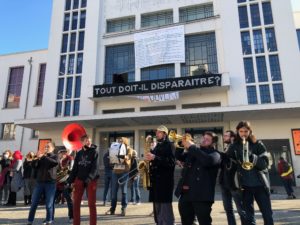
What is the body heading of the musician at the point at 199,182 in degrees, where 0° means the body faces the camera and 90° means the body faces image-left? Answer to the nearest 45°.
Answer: approximately 45°

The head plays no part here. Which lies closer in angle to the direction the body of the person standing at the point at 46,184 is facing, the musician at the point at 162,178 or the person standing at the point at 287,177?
the musician

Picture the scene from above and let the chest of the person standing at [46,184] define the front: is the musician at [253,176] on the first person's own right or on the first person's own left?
on the first person's own left

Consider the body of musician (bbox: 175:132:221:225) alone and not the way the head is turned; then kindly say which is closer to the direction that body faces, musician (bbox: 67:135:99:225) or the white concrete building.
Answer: the musician

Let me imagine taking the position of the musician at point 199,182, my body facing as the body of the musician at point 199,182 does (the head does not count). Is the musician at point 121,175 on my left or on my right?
on my right

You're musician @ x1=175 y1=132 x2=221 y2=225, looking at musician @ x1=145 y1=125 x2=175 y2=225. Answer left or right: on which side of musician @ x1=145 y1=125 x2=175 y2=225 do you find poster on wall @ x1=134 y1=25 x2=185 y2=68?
right
